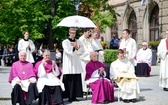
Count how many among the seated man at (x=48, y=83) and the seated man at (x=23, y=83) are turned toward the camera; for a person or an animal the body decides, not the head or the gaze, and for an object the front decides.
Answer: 2

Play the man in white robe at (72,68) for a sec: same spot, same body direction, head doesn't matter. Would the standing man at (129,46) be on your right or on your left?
on your left

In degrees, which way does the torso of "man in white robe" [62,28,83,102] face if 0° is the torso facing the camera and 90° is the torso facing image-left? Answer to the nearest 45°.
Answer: approximately 0°

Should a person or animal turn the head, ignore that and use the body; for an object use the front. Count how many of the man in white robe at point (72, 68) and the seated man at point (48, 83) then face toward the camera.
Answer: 2

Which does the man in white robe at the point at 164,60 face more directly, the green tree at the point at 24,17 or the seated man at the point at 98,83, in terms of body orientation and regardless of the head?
the seated man

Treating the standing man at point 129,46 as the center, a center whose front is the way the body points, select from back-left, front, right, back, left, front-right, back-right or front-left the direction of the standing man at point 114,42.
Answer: back-right
